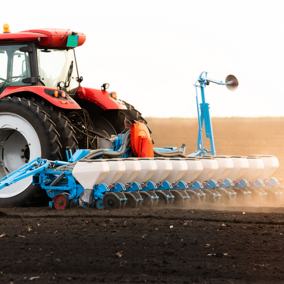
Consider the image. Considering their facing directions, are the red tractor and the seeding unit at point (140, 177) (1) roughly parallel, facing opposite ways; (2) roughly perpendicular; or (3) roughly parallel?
roughly parallel

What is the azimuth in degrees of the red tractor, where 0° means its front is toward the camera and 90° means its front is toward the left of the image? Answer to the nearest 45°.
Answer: approximately 135°

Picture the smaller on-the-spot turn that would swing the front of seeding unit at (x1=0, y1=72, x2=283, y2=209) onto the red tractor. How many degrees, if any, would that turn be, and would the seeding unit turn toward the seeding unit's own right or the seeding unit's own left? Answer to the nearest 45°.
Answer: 0° — it already faces it

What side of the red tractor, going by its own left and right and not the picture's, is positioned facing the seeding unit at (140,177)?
back

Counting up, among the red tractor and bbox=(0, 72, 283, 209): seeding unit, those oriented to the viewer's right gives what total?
0

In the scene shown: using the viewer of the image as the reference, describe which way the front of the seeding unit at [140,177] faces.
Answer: facing away from the viewer and to the left of the viewer
